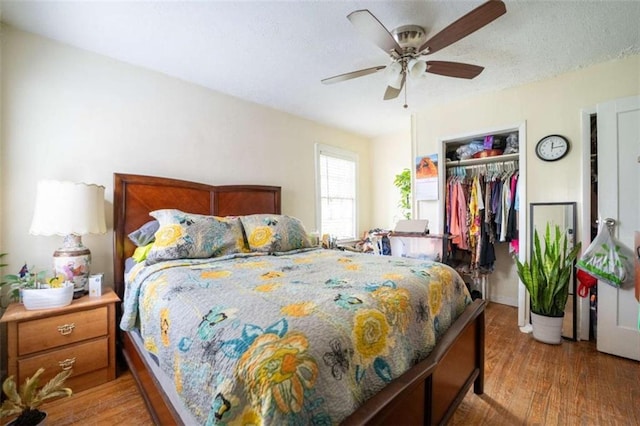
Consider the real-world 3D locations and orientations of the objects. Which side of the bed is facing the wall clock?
left

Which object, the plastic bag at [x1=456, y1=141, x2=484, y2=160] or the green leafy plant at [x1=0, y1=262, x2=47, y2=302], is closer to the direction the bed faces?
the plastic bag

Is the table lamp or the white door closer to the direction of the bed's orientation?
the white door

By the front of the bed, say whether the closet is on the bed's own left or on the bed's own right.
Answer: on the bed's own left

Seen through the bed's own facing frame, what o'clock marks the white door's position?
The white door is roughly at 10 o'clock from the bed.

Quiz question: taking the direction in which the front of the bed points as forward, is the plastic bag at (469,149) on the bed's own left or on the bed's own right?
on the bed's own left

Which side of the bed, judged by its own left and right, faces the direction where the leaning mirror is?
left

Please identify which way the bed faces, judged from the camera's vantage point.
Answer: facing the viewer and to the right of the viewer

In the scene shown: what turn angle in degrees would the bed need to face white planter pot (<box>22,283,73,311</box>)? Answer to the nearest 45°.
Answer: approximately 135° to its right

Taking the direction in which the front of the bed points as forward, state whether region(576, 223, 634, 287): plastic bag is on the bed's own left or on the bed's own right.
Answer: on the bed's own left
